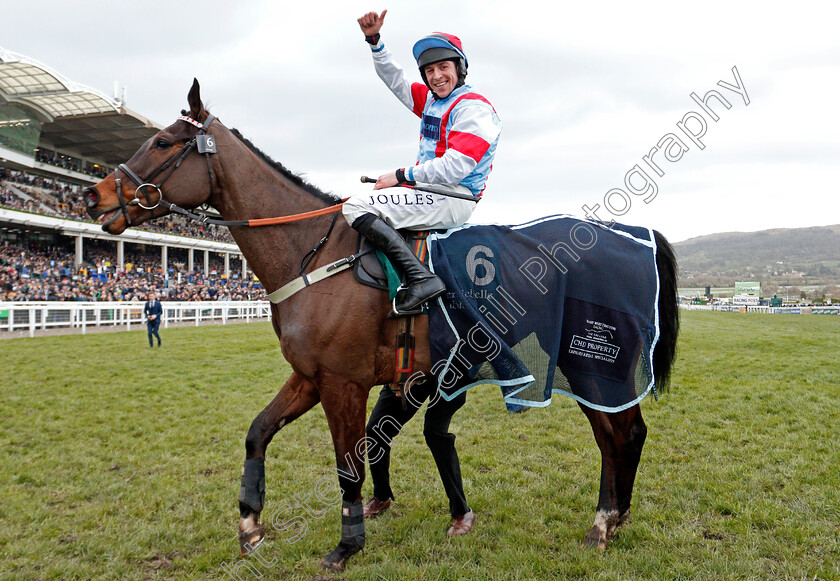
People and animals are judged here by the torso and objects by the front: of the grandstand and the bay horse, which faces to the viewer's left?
the bay horse

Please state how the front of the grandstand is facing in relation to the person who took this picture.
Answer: facing the viewer and to the right of the viewer

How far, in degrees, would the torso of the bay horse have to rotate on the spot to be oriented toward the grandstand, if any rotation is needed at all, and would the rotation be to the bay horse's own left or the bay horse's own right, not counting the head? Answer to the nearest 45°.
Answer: approximately 45° to the bay horse's own right

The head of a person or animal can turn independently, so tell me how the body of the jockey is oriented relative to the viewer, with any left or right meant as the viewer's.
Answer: facing the viewer and to the left of the viewer

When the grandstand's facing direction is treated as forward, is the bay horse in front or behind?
in front

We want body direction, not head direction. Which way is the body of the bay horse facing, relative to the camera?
to the viewer's left

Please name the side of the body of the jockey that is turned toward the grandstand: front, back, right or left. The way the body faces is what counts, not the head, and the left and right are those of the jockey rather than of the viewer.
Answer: right

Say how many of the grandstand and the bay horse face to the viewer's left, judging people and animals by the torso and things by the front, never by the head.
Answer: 1

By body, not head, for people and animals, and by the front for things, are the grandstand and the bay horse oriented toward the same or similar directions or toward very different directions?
very different directions

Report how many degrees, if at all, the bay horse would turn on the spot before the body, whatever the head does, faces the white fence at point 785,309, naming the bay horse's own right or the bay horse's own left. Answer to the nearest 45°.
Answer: approximately 135° to the bay horse's own right

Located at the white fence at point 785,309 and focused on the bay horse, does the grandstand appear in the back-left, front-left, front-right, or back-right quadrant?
front-right

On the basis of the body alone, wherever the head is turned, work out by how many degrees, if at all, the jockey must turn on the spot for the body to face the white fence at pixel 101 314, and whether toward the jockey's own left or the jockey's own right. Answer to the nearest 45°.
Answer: approximately 90° to the jockey's own right
